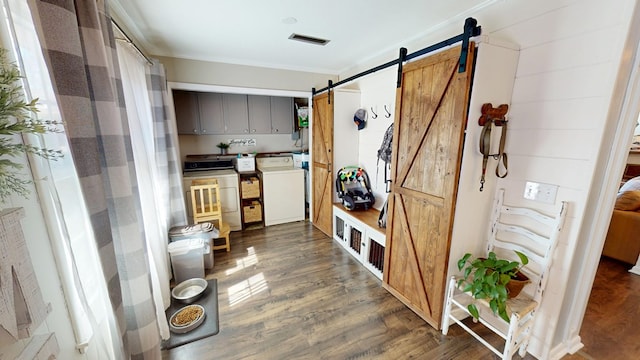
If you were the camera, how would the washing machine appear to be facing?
facing the viewer

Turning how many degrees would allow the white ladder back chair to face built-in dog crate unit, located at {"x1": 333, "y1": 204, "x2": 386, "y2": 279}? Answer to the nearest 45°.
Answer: approximately 45° to its right

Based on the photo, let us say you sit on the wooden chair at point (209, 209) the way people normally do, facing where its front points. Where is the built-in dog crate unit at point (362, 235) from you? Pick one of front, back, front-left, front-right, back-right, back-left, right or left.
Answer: front

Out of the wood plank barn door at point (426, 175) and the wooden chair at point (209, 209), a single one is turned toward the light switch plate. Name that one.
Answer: the wooden chair

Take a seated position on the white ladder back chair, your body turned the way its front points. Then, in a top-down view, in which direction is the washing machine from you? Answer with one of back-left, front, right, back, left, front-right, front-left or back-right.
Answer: front-right

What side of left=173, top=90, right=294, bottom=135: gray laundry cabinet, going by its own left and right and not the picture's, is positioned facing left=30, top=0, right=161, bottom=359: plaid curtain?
front

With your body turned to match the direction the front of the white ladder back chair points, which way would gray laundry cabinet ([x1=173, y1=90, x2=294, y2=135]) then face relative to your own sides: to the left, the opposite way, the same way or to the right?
to the left

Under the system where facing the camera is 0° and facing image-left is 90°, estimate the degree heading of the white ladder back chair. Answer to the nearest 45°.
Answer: approximately 45°

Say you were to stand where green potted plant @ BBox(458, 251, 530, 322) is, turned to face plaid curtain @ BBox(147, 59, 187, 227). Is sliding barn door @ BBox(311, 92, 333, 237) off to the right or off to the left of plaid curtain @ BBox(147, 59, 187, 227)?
right

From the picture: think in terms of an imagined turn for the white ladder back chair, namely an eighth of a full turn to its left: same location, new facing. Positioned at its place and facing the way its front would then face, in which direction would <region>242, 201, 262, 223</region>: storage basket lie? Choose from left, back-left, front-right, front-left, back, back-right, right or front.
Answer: right

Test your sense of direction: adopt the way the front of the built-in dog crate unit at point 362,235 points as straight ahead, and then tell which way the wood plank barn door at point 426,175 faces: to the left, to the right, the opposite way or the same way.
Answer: the same way

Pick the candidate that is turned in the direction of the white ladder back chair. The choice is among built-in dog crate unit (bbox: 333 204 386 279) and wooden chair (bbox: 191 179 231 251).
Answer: the wooden chair

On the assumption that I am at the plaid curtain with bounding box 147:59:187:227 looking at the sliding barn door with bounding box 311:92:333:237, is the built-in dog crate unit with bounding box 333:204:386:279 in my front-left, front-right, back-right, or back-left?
front-right

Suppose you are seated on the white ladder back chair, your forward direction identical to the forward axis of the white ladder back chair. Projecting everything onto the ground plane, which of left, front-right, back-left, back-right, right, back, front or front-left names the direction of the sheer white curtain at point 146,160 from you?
front

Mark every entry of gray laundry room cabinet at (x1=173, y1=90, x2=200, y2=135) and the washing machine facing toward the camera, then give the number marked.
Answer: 2

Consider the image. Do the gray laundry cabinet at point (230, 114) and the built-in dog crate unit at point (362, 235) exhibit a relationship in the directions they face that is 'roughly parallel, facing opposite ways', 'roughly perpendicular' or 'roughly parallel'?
roughly perpendicular

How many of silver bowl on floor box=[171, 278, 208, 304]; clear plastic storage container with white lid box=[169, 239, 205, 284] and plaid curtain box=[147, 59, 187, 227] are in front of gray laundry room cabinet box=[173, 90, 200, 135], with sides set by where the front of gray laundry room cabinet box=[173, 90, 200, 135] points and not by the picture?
3

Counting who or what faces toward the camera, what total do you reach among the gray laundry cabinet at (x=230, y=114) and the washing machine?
2

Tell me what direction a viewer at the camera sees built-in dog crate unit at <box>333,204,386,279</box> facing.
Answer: facing the viewer and to the left of the viewer
